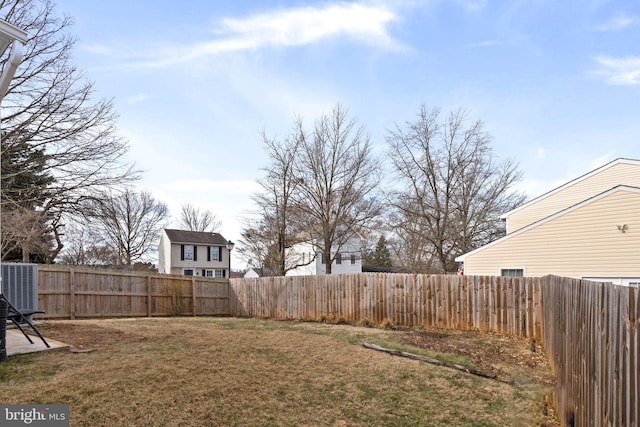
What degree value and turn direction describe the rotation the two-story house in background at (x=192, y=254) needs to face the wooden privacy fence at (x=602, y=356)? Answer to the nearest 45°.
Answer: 0° — it already faces it

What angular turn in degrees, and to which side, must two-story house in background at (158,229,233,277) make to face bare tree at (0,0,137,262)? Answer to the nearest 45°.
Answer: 0° — it already faces it

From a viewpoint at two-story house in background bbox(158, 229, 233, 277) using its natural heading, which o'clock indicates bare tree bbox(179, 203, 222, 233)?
The bare tree is roughly at 6 o'clock from the two-story house in background.

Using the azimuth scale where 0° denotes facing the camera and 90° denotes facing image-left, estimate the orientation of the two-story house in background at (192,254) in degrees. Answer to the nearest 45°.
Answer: approximately 0°

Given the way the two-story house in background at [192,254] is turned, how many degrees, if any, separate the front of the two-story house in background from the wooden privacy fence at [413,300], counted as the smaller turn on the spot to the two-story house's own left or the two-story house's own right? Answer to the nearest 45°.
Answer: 0° — it already faces it
